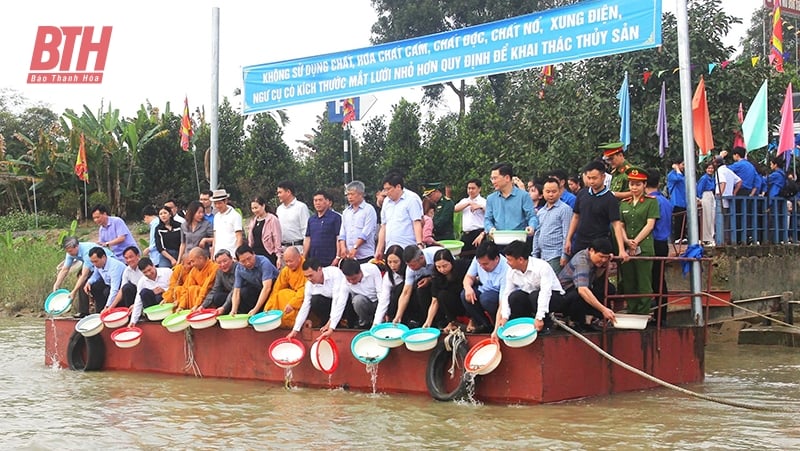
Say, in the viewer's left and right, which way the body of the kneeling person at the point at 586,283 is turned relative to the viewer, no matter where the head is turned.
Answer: facing the viewer and to the right of the viewer

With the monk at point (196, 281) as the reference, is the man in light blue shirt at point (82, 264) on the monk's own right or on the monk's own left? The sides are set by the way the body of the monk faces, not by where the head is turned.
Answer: on the monk's own right

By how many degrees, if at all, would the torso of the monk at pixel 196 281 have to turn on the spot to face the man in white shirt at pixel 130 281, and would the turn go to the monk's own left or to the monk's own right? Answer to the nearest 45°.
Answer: approximately 90° to the monk's own right

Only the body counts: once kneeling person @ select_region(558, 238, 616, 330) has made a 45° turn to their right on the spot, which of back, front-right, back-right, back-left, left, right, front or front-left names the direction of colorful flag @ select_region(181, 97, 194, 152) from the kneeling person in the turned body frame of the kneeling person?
back-right

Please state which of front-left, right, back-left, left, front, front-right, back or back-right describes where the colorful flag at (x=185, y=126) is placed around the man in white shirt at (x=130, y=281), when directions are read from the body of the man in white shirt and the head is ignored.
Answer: back-right

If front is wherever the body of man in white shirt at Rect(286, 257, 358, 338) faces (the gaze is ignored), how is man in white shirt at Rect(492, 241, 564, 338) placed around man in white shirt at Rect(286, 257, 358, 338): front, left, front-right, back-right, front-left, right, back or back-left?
left

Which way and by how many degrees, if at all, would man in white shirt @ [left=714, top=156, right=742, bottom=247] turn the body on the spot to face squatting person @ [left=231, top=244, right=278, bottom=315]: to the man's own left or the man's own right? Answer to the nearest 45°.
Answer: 0° — they already face them

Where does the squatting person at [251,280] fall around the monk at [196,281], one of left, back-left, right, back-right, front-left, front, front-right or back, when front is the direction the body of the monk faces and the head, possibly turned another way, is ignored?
left

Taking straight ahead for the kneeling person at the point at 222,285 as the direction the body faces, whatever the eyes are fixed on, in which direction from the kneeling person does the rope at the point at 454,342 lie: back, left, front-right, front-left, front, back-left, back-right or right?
left

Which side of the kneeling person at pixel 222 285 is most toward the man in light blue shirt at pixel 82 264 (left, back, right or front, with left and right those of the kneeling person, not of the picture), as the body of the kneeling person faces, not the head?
right

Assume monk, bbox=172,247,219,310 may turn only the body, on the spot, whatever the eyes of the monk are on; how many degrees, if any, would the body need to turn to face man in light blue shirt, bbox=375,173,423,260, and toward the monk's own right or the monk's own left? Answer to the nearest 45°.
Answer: approximately 90° to the monk's own left
